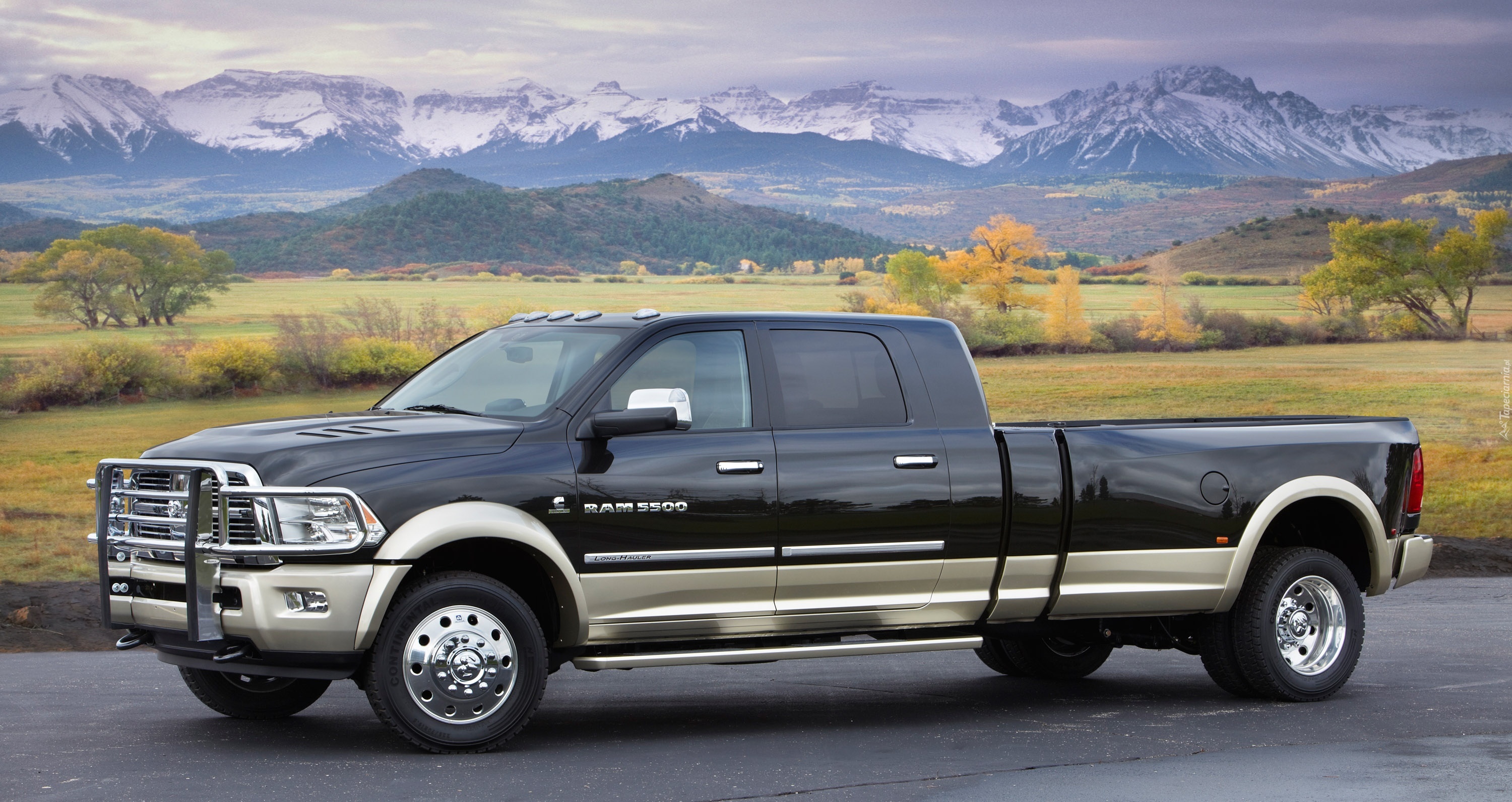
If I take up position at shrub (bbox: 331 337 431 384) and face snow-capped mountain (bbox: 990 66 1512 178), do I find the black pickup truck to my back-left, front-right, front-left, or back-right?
back-right

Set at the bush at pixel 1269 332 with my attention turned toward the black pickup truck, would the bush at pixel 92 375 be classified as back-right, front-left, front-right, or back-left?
front-right

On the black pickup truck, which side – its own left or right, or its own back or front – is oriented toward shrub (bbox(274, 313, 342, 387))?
right

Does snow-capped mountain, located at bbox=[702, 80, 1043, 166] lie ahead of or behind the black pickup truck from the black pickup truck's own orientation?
behind

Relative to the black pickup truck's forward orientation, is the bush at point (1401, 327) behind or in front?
behind

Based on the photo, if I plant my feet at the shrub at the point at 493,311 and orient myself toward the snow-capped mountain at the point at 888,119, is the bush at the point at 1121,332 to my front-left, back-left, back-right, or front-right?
front-right

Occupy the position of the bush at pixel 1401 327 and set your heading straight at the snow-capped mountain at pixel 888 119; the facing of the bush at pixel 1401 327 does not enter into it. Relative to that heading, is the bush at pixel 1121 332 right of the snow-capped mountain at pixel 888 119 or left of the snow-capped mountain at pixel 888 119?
left

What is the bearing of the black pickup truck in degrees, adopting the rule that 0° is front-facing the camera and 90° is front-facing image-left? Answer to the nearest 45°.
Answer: approximately 45°

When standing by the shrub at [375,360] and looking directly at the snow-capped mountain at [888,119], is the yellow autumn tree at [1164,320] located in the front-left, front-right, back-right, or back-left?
front-right

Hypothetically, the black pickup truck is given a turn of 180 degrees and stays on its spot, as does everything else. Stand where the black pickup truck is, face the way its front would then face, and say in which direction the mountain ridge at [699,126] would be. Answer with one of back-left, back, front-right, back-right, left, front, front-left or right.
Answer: front-left

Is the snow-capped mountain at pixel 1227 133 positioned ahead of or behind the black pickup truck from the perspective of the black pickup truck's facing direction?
behind
